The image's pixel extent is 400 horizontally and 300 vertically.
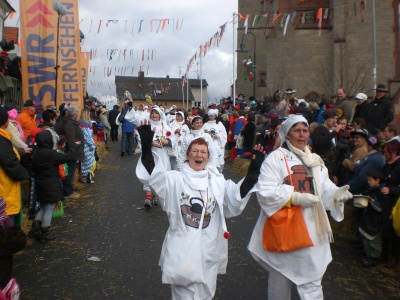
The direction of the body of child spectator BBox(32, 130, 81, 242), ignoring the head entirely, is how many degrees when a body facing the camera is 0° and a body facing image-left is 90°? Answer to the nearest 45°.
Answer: approximately 225°

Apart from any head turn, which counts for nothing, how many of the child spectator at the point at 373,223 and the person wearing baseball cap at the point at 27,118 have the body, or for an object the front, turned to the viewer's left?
1

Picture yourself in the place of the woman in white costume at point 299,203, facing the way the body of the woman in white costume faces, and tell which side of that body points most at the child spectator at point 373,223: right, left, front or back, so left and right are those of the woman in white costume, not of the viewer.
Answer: left

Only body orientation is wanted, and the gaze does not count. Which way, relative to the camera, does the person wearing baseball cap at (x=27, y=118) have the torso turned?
to the viewer's right

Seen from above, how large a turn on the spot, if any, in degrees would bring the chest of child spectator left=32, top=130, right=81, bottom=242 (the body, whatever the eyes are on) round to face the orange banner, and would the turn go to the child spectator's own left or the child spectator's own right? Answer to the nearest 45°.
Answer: approximately 45° to the child spectator's own left

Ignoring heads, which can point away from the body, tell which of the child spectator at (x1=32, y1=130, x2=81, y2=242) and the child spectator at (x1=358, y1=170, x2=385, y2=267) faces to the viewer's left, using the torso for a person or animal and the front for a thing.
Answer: the child spectator at (x1=358, y1=170, x2=385, y2=267)
